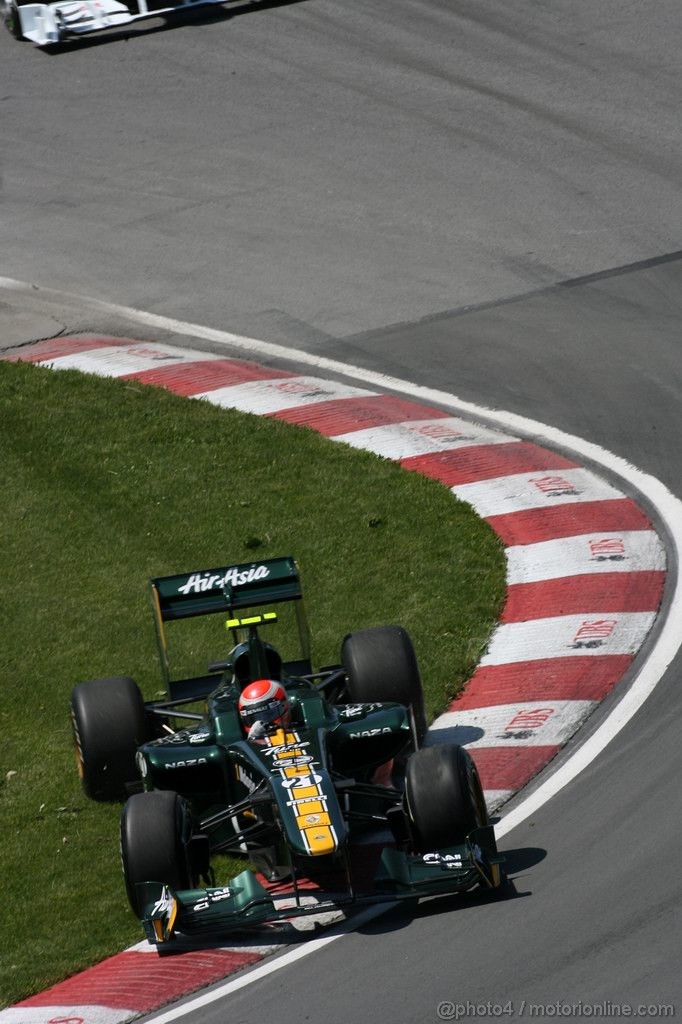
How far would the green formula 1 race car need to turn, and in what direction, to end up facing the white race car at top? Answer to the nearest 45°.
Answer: approximately 180°

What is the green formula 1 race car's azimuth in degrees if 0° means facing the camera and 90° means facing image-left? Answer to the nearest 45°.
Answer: approximately 0°
